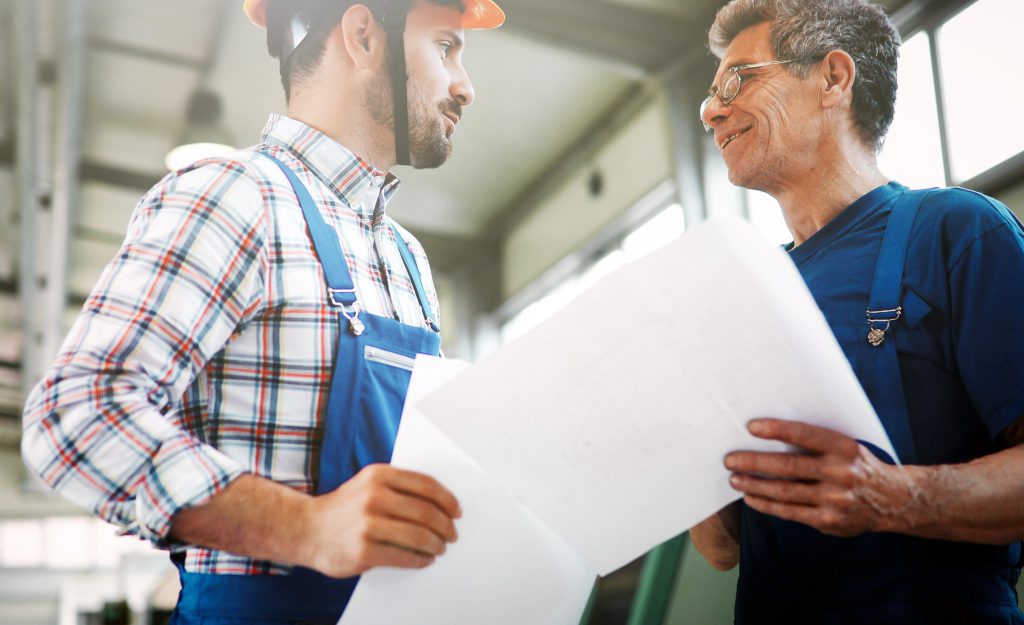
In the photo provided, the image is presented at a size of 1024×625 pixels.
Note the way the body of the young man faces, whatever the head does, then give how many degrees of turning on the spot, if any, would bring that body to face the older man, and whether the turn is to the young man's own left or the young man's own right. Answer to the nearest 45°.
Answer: approximately 45° to the young man's own left

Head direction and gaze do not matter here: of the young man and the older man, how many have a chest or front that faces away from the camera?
0

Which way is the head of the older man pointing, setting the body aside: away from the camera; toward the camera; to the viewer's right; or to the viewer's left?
to the viewer's left

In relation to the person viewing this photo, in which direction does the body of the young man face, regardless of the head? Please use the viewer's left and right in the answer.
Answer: facing the viewer and to the right of the viewer

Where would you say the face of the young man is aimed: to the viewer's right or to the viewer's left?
to the viewer's right

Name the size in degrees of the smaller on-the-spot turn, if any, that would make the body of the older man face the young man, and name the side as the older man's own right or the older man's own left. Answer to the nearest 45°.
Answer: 0° — they already face them
